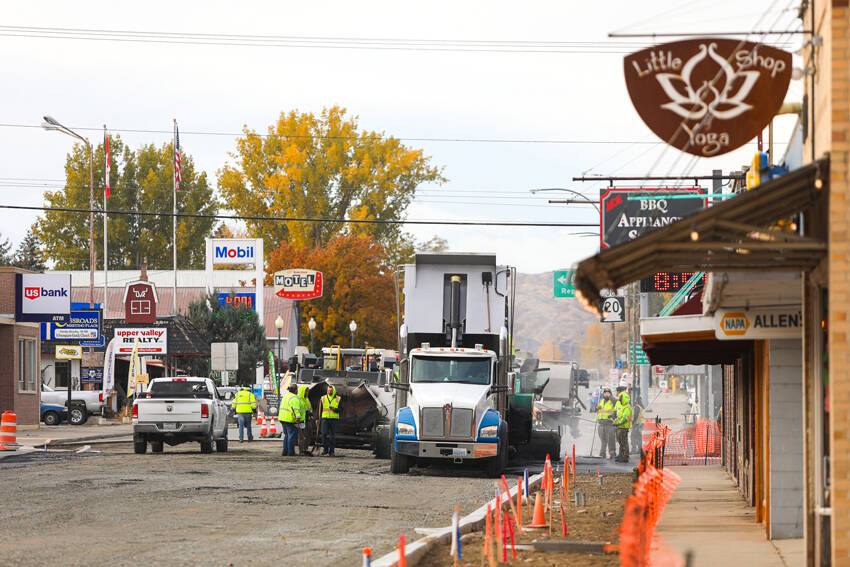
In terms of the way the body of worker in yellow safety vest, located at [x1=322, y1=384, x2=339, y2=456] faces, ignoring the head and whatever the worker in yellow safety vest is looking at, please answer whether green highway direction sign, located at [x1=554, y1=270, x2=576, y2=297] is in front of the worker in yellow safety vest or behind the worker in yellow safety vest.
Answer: behind

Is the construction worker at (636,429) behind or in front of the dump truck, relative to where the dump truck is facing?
behind

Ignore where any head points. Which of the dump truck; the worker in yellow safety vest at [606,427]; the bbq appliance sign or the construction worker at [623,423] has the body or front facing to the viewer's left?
the construction worker

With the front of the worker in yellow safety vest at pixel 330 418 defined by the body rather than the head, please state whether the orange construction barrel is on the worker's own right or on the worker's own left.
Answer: on the worker's own right

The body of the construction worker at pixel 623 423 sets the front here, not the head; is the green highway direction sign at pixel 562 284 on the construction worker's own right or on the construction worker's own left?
on the construction worker's own right

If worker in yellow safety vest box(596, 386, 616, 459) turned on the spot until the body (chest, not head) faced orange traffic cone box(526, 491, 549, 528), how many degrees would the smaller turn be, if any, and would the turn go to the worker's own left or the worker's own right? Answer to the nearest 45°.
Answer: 0° — they already face it

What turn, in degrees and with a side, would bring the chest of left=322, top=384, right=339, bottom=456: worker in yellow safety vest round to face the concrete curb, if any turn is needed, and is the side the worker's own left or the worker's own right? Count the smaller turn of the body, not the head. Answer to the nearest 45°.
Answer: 0° — they already face it

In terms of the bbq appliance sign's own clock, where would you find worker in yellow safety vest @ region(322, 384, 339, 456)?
The worker in yellow safety vest is roughly at 3 o'clock from the bbq appliance sign.

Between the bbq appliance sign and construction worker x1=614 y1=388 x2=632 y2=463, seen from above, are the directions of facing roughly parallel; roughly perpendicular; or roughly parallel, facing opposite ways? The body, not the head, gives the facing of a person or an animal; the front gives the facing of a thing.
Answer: roughly perpendicular

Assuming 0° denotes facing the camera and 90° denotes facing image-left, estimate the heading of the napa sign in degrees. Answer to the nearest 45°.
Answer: approximately 0°
